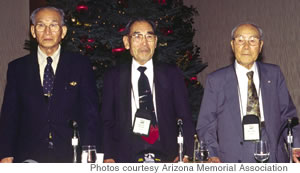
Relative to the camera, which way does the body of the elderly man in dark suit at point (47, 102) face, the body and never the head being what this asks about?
toward the camera

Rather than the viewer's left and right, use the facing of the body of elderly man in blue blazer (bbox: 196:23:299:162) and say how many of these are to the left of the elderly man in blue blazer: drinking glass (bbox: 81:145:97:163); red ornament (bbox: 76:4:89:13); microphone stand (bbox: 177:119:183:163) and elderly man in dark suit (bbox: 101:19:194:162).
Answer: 0

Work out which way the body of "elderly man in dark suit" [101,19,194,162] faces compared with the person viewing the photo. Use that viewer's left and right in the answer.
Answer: facing the viewer

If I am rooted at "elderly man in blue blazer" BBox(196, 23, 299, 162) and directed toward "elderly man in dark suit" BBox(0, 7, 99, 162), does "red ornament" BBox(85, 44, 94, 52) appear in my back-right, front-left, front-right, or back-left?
front-right

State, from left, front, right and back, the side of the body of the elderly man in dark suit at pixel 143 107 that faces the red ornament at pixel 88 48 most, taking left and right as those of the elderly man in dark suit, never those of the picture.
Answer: back

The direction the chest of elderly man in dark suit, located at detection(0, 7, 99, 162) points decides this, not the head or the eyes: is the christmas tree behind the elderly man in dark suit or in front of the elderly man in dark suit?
behind

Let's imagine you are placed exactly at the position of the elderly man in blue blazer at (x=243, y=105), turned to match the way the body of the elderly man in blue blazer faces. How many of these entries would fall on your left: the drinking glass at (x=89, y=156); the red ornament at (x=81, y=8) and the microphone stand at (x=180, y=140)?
0

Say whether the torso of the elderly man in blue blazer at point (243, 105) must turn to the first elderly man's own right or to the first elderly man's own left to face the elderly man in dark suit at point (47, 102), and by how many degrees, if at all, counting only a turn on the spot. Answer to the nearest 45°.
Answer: approximately 90° to the first elderly man's own right

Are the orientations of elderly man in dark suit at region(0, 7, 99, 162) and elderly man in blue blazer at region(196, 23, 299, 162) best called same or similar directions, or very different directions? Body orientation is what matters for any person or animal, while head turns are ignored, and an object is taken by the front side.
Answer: same or similar directions

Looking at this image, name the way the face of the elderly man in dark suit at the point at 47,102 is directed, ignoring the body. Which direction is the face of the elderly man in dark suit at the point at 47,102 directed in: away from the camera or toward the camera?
toward the camera

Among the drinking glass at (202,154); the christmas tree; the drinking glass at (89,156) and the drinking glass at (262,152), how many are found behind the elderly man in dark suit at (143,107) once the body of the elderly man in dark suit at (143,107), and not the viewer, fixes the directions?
1

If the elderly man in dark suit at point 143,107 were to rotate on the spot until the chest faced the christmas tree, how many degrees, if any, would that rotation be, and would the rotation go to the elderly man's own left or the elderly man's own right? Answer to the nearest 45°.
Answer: approximately 180°

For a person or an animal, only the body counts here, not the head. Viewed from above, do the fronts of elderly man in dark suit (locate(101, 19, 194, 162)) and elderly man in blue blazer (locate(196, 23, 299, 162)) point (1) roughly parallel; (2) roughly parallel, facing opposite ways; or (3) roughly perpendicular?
roughly parallel

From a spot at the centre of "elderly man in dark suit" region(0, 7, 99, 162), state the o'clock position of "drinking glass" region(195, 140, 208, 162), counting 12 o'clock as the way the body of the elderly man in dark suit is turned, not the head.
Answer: The drinking glass is roughly at 10 o'clock from the elderly man in dark suit.

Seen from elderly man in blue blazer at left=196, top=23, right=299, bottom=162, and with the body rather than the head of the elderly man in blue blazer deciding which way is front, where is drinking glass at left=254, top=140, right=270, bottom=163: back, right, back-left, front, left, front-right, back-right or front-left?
front

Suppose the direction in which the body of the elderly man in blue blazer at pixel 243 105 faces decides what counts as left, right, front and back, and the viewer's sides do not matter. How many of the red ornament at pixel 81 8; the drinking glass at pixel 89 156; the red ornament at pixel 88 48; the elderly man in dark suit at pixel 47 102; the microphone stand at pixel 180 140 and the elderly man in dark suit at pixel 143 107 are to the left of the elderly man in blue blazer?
0

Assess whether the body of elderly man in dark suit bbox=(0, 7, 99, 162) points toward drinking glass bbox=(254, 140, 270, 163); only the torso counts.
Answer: no

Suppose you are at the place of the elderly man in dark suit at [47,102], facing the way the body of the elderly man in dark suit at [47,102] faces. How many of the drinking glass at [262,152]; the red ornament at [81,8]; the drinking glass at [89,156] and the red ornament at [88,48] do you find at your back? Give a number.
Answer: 2

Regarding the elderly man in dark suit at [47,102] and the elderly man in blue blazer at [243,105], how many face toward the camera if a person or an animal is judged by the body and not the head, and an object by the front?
2
